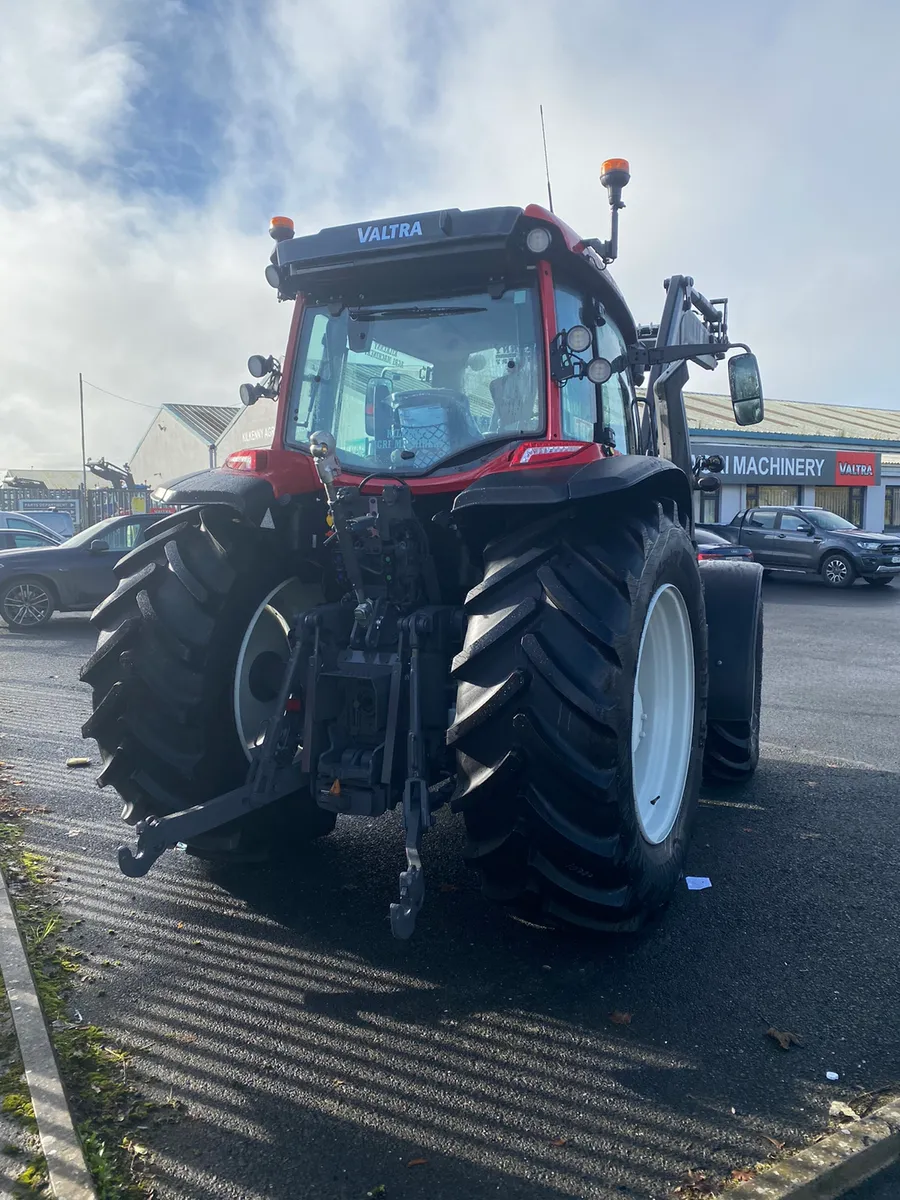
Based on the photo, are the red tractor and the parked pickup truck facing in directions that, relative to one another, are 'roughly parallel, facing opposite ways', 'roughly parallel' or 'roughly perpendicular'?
roughly perpendicular

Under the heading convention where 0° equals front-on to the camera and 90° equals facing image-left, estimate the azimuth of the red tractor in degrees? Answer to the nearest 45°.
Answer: approximately 225°

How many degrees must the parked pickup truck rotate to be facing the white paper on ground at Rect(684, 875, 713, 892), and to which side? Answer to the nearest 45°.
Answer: approximately 45° to its right

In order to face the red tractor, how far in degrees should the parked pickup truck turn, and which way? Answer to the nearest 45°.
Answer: approximately 45° to its right

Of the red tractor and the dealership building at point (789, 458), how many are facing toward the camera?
1

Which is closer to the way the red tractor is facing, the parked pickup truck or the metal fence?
the parked pickup truck

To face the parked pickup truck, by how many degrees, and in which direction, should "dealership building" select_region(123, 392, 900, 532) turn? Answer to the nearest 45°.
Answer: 0° — it already faces it
